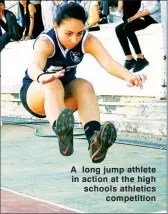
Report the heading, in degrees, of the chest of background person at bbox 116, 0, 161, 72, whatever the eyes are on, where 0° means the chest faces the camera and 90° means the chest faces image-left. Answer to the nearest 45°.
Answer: approximately 45°

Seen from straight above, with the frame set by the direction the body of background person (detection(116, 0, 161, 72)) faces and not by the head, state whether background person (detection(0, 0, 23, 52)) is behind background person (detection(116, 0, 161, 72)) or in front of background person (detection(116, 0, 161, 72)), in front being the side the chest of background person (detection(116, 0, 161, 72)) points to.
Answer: in front

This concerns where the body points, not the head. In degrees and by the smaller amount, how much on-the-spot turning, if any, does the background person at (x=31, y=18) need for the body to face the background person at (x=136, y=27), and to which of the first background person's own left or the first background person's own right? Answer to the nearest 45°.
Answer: approximately 135° to the first background person's own left

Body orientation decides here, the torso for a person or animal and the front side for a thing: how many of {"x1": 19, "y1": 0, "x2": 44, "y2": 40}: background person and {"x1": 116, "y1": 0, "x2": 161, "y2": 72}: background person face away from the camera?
0

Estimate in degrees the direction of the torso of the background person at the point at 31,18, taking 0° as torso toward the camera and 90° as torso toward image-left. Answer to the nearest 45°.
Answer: approximately 45°

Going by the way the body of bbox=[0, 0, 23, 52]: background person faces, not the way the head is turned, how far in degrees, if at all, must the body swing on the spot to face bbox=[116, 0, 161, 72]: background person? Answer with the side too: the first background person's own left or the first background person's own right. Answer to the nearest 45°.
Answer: approximately 135° to the first background person's own left
